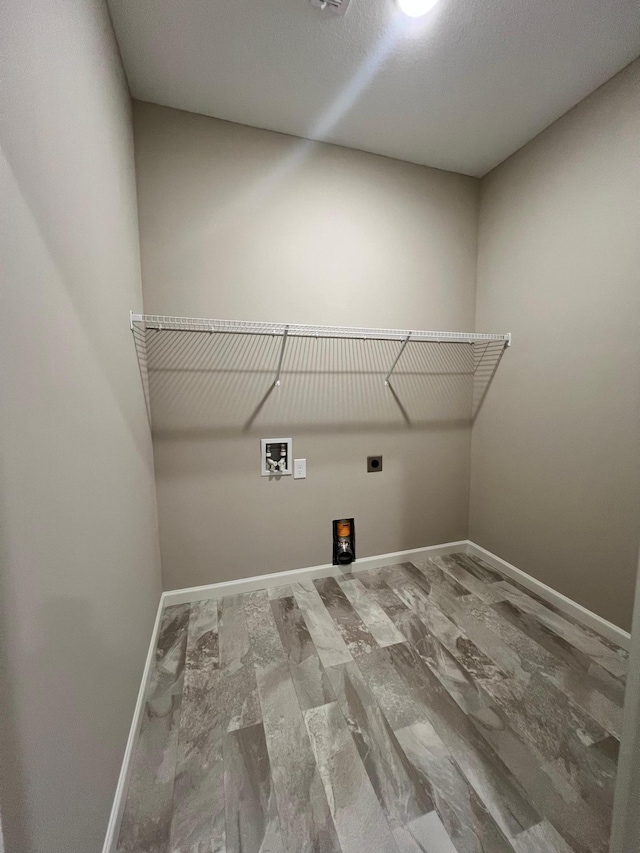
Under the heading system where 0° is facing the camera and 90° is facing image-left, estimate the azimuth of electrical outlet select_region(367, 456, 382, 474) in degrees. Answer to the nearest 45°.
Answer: approximately 0°

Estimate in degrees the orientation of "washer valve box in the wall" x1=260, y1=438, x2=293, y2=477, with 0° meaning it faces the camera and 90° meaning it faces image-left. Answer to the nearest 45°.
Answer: approximately 0°

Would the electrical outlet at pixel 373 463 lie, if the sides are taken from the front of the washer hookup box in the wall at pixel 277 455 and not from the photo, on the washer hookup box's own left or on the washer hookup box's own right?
on the washer hookup box's own left

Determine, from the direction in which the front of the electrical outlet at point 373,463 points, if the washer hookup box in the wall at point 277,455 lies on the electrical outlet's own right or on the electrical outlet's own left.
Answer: on the electrical outlet's own right

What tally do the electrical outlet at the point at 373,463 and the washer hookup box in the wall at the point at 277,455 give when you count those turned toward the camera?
2
